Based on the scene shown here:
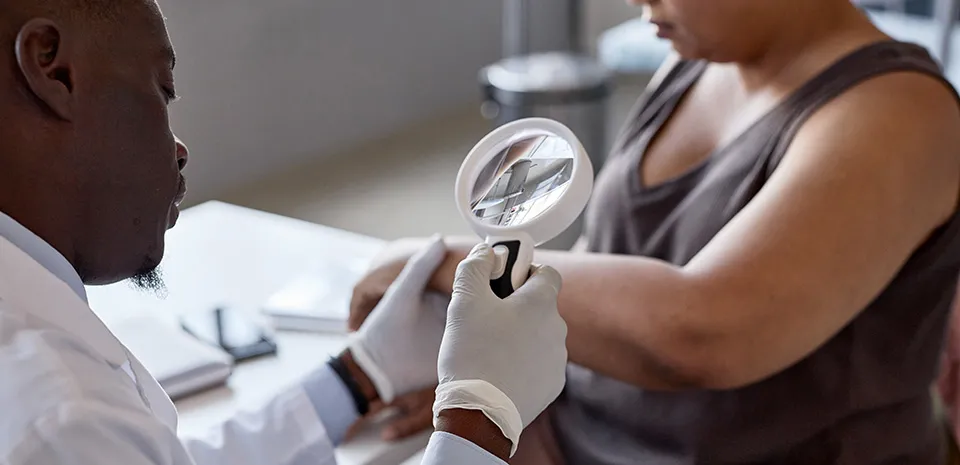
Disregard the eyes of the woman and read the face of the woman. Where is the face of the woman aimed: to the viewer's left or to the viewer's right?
to the viewer's left

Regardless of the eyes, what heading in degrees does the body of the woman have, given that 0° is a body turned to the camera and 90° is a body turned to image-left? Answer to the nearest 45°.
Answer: approximately 45°

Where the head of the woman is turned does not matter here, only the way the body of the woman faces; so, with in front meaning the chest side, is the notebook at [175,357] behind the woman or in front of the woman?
in front

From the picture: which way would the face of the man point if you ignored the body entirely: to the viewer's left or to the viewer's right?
to the viewer's right

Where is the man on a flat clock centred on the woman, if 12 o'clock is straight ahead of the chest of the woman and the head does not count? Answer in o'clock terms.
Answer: The man is roughly at 12 o'clock from the woman.

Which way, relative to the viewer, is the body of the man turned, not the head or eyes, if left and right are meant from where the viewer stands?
facing away from the viewer and to the right of the viewer

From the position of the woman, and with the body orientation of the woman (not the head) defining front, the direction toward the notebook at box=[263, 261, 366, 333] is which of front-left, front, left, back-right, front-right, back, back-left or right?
front-right

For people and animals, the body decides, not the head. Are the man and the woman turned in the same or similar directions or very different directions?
very different directions
